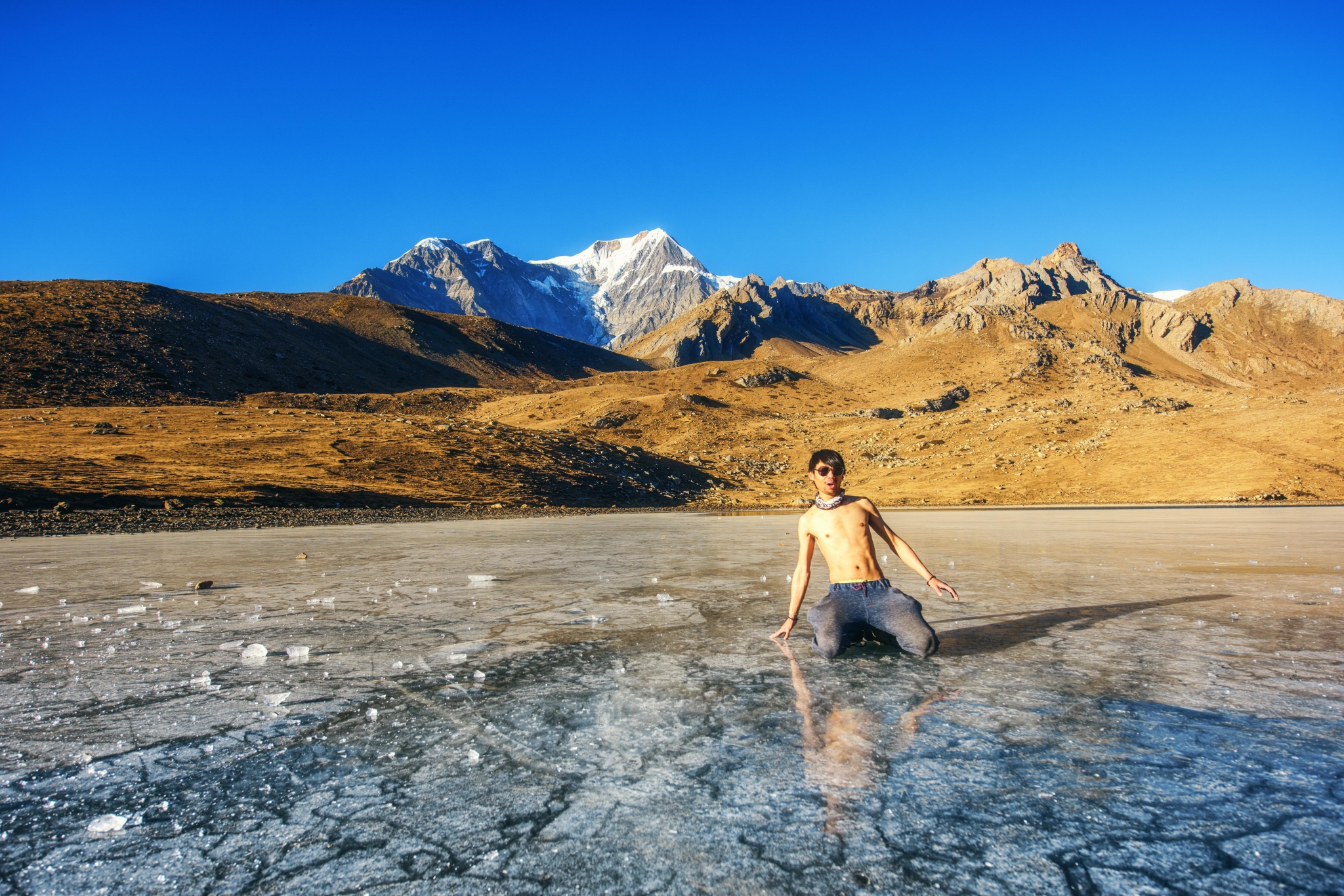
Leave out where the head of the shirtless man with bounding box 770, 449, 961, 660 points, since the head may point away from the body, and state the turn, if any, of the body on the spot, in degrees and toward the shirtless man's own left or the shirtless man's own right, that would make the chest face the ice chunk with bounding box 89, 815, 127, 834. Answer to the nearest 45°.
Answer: approximately 45° to the shirtless man's own right

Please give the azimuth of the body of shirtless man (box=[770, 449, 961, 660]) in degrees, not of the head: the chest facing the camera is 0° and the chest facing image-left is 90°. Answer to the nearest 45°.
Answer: approximately 0°
